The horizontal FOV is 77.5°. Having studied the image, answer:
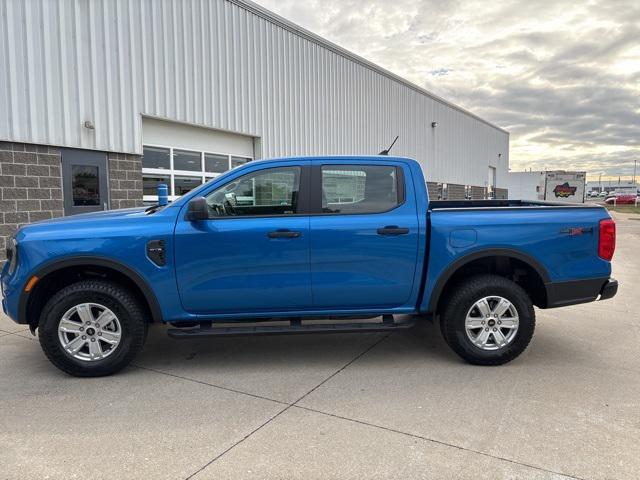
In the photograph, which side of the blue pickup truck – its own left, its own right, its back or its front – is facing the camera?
left

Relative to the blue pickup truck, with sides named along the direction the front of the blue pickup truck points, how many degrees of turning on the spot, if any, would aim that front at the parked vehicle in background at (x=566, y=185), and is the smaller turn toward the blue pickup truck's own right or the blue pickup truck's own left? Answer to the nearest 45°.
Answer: approximately 135° to the blue pickup truck's own right
